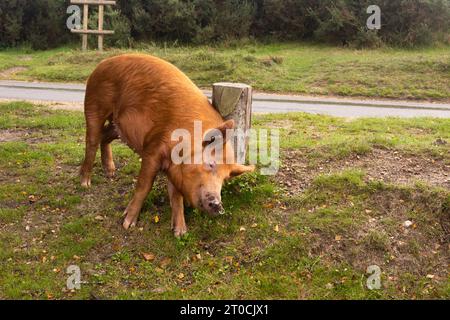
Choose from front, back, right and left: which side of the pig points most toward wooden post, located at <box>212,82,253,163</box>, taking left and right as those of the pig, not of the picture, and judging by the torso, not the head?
left

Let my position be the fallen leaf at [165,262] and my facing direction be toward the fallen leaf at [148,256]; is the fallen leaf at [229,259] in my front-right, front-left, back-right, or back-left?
back-right

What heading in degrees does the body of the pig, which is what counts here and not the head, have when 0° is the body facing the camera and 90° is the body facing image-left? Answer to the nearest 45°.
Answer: approximately 315°
